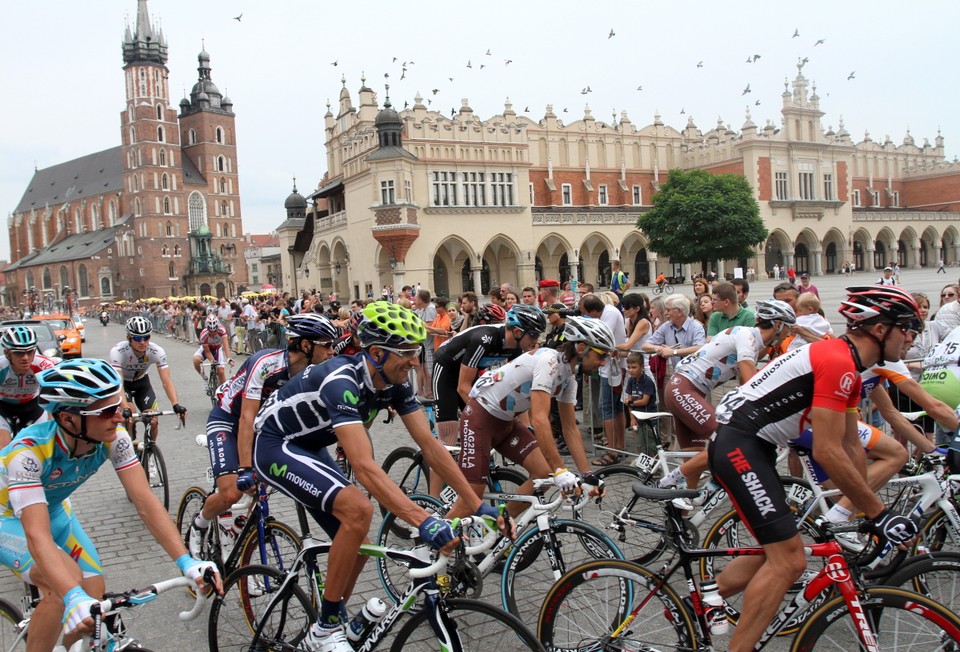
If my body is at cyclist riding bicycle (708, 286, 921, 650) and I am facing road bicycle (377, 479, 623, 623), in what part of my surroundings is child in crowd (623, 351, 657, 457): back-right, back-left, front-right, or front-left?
front-right

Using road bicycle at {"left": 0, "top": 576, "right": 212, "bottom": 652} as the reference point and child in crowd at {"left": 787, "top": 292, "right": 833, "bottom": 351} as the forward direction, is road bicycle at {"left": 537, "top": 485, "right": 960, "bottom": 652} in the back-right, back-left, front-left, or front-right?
front-right

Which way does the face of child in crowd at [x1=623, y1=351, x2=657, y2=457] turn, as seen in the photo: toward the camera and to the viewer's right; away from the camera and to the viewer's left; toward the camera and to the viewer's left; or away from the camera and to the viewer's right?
toward the camera and to the viewer's left

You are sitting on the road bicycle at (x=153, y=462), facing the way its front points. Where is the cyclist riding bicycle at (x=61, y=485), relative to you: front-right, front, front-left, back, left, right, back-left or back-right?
front-right

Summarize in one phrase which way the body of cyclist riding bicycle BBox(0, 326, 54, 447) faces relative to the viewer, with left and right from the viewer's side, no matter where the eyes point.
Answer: facing the viewer

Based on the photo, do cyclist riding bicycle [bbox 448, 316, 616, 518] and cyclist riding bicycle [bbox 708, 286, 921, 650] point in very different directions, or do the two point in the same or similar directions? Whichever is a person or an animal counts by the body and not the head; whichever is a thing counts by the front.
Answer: same or similar directions

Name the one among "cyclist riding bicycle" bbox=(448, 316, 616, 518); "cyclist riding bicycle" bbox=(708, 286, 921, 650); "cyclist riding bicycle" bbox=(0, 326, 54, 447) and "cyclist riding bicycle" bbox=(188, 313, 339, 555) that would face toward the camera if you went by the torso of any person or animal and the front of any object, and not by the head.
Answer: "cyclist riding bicycle" bbox=(0, 326, 54, 447)

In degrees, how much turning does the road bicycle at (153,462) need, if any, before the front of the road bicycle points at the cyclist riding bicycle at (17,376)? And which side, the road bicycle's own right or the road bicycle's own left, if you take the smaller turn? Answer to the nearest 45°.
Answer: approximately 90° to the road bicycle's own right
